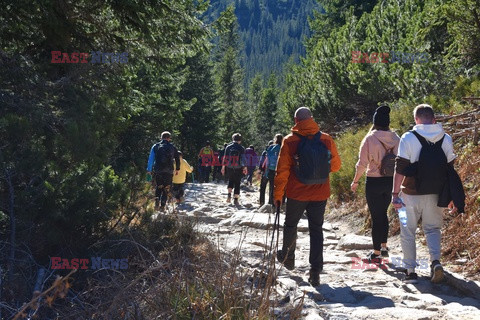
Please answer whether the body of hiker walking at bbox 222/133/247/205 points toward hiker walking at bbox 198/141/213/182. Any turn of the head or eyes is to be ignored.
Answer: yes

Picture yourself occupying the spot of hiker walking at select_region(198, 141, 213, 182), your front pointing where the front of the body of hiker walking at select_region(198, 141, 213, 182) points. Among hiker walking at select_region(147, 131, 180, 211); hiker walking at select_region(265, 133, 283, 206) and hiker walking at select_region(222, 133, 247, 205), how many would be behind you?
3

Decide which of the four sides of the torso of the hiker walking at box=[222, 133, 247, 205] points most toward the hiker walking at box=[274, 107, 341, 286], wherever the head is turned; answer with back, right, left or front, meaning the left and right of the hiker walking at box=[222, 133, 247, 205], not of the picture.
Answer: back

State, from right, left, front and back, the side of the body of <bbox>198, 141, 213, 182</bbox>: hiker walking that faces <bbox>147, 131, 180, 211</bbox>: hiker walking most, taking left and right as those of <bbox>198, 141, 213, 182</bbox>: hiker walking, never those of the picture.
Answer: back

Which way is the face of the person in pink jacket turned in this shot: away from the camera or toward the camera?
away from the camera

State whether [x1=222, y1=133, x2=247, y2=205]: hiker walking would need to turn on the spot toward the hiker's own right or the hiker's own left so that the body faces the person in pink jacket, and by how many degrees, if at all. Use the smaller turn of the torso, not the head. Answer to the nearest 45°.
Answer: approximately 180°

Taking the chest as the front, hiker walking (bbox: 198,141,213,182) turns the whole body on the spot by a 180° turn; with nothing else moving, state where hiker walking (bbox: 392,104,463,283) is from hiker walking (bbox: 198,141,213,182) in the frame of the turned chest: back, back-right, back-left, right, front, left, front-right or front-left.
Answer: front

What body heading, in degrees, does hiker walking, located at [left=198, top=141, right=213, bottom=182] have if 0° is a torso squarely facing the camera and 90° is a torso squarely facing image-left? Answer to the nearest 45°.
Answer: approximately 180°

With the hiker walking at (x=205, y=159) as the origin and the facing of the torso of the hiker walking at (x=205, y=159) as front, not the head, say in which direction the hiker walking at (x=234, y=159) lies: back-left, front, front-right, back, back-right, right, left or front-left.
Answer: back

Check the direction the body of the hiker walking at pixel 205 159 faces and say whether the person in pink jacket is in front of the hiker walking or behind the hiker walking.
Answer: behind

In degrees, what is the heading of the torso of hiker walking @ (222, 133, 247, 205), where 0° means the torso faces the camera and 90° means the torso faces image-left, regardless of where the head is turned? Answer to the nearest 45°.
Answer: approximately 180°

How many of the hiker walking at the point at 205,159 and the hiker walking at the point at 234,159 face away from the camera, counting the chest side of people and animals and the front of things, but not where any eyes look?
2

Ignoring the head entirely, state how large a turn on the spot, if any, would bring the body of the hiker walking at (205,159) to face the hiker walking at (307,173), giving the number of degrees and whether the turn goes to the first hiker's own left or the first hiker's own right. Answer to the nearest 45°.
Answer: approximately 180°

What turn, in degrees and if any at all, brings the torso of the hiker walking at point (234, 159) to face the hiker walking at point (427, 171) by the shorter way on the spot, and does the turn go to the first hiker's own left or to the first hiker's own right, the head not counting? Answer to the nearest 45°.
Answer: approximately 180°
